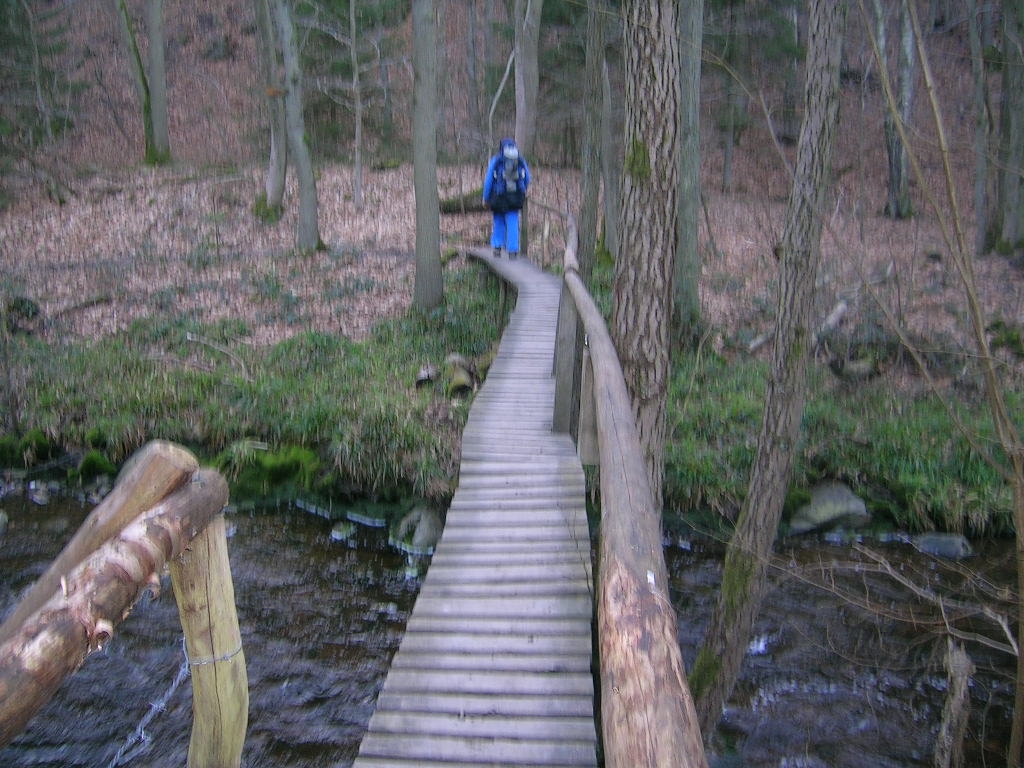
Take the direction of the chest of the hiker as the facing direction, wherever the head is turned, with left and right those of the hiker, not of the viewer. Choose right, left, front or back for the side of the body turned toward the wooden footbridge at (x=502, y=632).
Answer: back

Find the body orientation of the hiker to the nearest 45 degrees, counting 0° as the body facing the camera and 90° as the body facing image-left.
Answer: approximately 180°

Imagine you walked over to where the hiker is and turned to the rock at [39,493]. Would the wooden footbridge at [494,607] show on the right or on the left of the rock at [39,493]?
left

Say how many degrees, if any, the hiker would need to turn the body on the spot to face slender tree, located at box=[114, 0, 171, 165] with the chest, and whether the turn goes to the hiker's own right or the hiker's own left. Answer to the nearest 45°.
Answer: approximately 45° to the hiker's own left

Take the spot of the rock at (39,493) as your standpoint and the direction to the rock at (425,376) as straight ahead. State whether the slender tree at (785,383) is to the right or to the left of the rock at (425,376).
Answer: right

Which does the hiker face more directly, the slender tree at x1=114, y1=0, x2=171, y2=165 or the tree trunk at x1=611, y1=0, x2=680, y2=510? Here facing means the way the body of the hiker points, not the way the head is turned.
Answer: the slender tree

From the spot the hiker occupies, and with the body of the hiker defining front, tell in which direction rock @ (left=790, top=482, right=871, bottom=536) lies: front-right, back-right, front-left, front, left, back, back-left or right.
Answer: back-right

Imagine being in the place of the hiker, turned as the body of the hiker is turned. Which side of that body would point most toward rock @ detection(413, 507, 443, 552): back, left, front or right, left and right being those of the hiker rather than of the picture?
back

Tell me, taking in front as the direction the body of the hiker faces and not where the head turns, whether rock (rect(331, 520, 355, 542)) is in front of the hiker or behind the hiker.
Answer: behind

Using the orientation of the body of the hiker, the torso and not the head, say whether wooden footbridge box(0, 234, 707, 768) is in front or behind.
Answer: behind

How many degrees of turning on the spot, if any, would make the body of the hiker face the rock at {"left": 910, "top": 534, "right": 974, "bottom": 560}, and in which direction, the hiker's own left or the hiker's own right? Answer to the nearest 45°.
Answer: approximately 135° to the hiker's own right

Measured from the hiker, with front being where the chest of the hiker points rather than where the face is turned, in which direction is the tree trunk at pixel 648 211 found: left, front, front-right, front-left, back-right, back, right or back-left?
back
